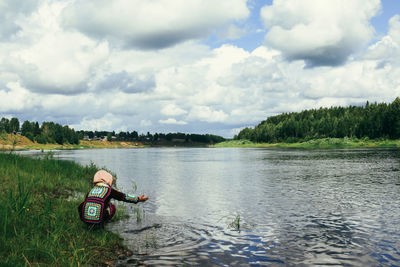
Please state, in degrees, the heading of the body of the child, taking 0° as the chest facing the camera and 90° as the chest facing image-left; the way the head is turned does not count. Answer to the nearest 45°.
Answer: approximately 225°
